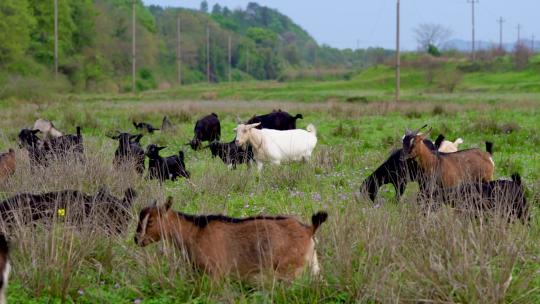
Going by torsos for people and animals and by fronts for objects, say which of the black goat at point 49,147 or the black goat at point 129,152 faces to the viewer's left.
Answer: the black goat at point 49,147

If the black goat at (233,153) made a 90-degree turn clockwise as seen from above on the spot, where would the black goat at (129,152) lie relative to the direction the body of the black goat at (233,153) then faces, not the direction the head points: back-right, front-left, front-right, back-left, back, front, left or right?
back-left

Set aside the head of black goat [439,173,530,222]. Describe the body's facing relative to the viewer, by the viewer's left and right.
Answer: facing to the left of the viewer

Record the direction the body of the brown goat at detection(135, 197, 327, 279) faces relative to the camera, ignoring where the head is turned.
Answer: to the viewer's left

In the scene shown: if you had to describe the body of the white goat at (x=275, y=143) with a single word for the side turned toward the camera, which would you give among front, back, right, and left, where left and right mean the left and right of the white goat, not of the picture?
left

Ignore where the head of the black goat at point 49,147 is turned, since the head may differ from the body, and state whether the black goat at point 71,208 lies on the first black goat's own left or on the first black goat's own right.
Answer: on the first black goat's own left

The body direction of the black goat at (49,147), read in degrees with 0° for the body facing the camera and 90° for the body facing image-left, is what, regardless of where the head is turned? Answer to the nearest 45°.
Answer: approximately 90°

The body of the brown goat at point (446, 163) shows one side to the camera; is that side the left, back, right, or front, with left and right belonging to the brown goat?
left
